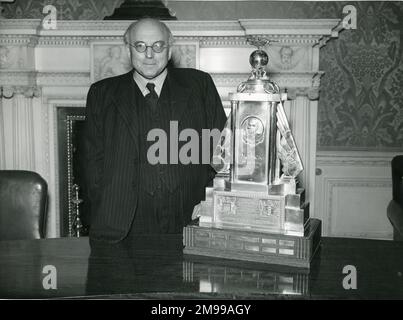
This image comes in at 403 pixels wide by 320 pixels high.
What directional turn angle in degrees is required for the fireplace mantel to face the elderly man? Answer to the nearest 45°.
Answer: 0° — it already faces them

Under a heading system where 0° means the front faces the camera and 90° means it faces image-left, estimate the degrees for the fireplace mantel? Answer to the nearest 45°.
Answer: approximately 0°

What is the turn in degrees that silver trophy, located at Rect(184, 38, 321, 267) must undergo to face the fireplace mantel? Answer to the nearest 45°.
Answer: approximately 135° to its right

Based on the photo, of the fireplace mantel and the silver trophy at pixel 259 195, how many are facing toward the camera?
2

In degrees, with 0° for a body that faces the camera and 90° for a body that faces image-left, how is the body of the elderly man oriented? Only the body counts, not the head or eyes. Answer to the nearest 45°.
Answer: approximately 0°

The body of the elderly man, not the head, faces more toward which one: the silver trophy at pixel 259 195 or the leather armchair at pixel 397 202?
the silver trophy

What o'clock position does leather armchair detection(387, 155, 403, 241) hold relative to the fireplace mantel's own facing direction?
The leather armchair is roughly at 10 o'clock from the fireplace mantel.
